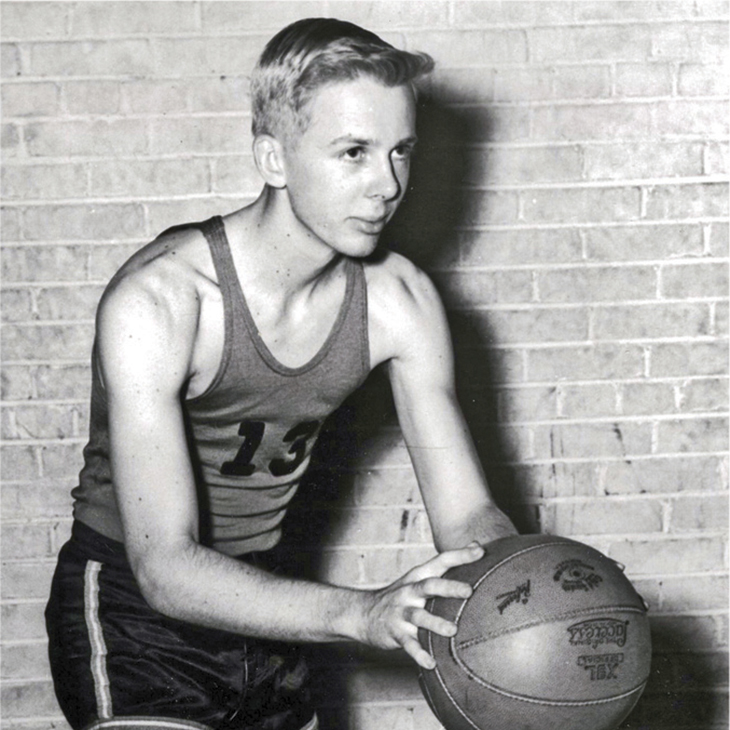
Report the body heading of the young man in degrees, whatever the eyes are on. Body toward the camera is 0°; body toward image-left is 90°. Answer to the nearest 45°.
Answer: approximately 315°

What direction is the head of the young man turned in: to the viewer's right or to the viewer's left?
to the viewer's right
